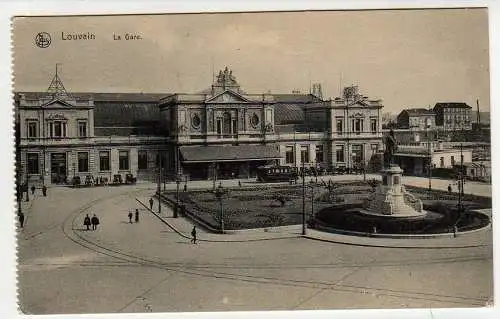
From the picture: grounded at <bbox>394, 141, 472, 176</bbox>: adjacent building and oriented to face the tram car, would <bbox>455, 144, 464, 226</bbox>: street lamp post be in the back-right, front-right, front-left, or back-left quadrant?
front-left

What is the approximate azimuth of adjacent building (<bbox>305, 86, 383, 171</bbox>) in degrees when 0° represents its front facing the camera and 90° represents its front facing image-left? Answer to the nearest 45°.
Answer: approximately 0°

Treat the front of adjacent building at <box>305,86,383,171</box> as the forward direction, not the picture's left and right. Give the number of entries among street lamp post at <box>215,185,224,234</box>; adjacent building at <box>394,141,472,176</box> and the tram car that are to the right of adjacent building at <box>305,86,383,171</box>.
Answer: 2

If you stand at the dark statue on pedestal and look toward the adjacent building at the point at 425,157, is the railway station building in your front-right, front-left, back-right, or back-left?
front-left

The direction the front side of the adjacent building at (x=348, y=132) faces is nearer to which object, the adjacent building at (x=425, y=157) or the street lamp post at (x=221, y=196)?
the street lamp post

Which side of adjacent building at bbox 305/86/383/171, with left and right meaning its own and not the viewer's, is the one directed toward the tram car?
right

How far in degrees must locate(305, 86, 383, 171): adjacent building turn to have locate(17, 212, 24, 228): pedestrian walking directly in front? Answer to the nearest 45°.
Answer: approximately 45° to its right

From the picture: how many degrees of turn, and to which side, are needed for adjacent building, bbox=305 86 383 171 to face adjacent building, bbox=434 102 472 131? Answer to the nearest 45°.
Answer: approximately 90° to its left
